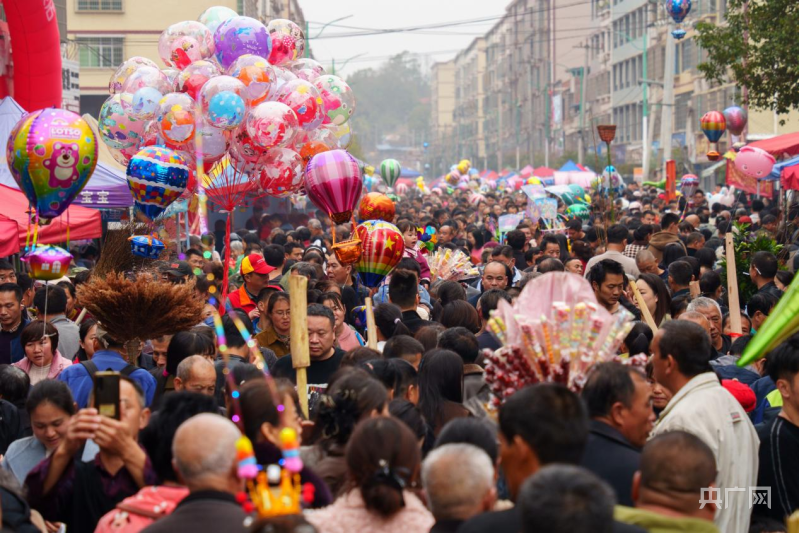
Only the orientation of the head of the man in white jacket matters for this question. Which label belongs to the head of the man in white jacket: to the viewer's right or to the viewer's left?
to the viewer's left

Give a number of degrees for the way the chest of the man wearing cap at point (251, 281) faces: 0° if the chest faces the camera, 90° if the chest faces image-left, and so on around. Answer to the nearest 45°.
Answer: approximately 315°

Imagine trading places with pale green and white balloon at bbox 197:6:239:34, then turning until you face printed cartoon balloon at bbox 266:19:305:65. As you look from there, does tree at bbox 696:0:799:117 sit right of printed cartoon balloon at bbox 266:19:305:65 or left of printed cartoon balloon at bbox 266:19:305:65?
left

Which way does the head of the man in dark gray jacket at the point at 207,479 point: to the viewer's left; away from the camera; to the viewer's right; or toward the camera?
away from the camera

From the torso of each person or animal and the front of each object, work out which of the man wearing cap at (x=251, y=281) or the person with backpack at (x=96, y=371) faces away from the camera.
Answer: the person with backpack

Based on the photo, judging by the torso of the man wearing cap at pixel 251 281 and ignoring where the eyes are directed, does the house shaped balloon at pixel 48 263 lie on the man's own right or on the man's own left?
on the man's own right

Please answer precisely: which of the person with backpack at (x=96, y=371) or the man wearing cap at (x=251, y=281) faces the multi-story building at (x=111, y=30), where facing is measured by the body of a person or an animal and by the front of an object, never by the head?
the person with backpack

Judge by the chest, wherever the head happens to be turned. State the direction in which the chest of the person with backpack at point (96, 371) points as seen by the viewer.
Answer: away from the camera

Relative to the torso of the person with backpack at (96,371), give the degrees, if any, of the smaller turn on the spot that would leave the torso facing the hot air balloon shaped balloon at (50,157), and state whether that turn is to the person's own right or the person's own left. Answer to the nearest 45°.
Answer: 0° — they already face it

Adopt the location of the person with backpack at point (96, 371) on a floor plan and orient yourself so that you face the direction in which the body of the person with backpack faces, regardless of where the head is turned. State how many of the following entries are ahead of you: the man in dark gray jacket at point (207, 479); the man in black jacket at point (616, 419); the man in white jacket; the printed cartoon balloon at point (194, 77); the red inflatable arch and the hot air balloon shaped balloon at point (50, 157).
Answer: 3

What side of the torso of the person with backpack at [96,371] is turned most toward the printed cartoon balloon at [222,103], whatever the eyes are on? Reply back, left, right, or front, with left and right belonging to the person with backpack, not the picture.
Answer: front

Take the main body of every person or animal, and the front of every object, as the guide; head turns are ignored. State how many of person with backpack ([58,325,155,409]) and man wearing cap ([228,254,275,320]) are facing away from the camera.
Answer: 1

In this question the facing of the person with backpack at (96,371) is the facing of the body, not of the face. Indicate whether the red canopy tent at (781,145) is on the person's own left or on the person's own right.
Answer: on the person's own right

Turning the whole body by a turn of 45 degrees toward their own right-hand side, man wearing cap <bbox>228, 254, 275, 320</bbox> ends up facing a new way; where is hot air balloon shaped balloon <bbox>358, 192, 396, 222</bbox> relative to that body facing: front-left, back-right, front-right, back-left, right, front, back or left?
back-left
